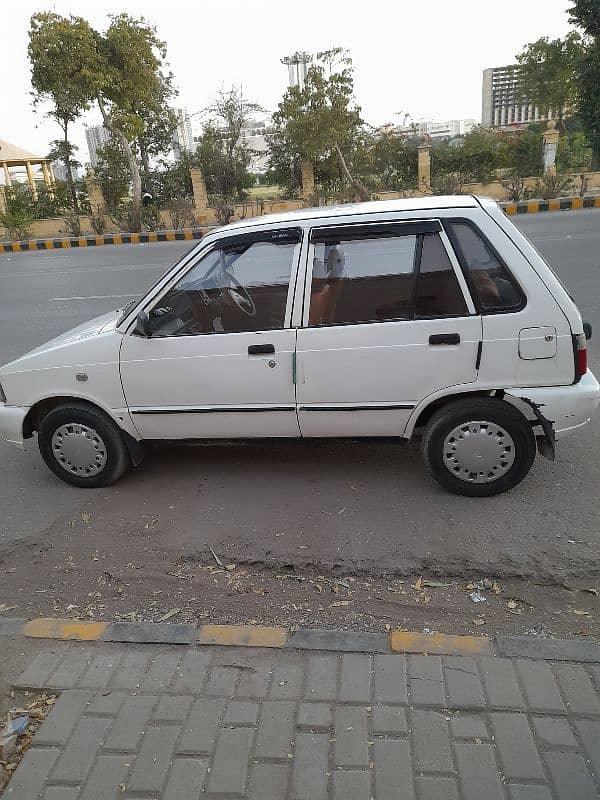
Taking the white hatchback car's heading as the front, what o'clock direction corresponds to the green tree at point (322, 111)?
The green tree is roughly at 3 o'clock from the white hatchback car.

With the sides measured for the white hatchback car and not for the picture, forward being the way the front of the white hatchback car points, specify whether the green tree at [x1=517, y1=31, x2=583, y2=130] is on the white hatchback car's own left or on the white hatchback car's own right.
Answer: on the white hatchback car's own right

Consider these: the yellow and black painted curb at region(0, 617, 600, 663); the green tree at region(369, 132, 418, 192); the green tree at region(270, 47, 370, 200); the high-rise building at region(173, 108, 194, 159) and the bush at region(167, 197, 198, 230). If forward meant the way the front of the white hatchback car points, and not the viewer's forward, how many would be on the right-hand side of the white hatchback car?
4

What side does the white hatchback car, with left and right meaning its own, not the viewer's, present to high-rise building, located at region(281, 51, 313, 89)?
right

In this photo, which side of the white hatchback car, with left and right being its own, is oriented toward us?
left

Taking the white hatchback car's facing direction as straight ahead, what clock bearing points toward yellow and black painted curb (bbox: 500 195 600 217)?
The yellow and black painted curb is roughly at 4 o'clock from the white hatchback car.

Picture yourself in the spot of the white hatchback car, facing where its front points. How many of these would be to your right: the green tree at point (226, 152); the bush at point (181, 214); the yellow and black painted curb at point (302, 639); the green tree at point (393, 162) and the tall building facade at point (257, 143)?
4

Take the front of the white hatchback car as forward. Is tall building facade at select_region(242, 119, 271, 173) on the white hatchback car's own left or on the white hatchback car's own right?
on the white hatchback car's own right

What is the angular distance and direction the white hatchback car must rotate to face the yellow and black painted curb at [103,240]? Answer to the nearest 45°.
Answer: approximately 90° to its right

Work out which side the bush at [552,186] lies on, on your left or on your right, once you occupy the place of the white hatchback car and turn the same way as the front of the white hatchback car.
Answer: on your right

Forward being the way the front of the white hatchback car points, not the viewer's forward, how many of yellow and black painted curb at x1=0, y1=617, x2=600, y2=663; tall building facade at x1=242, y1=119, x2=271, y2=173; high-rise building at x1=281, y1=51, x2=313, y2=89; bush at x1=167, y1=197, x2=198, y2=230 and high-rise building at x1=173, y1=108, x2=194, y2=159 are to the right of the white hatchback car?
4

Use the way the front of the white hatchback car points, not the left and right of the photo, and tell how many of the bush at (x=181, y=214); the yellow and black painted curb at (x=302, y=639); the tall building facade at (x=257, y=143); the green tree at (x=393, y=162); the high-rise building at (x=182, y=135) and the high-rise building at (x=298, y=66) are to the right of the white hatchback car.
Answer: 5

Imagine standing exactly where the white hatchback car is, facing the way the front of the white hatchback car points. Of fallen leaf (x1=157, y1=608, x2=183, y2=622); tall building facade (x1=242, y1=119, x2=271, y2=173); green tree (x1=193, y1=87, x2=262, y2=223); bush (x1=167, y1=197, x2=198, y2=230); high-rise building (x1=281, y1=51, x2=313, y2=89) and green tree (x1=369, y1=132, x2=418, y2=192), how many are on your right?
5

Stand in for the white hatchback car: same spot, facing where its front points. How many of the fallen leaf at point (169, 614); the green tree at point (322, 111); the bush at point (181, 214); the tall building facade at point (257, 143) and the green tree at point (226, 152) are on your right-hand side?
4

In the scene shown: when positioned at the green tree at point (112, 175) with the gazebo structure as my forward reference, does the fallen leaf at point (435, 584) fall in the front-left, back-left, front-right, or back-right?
back-left
